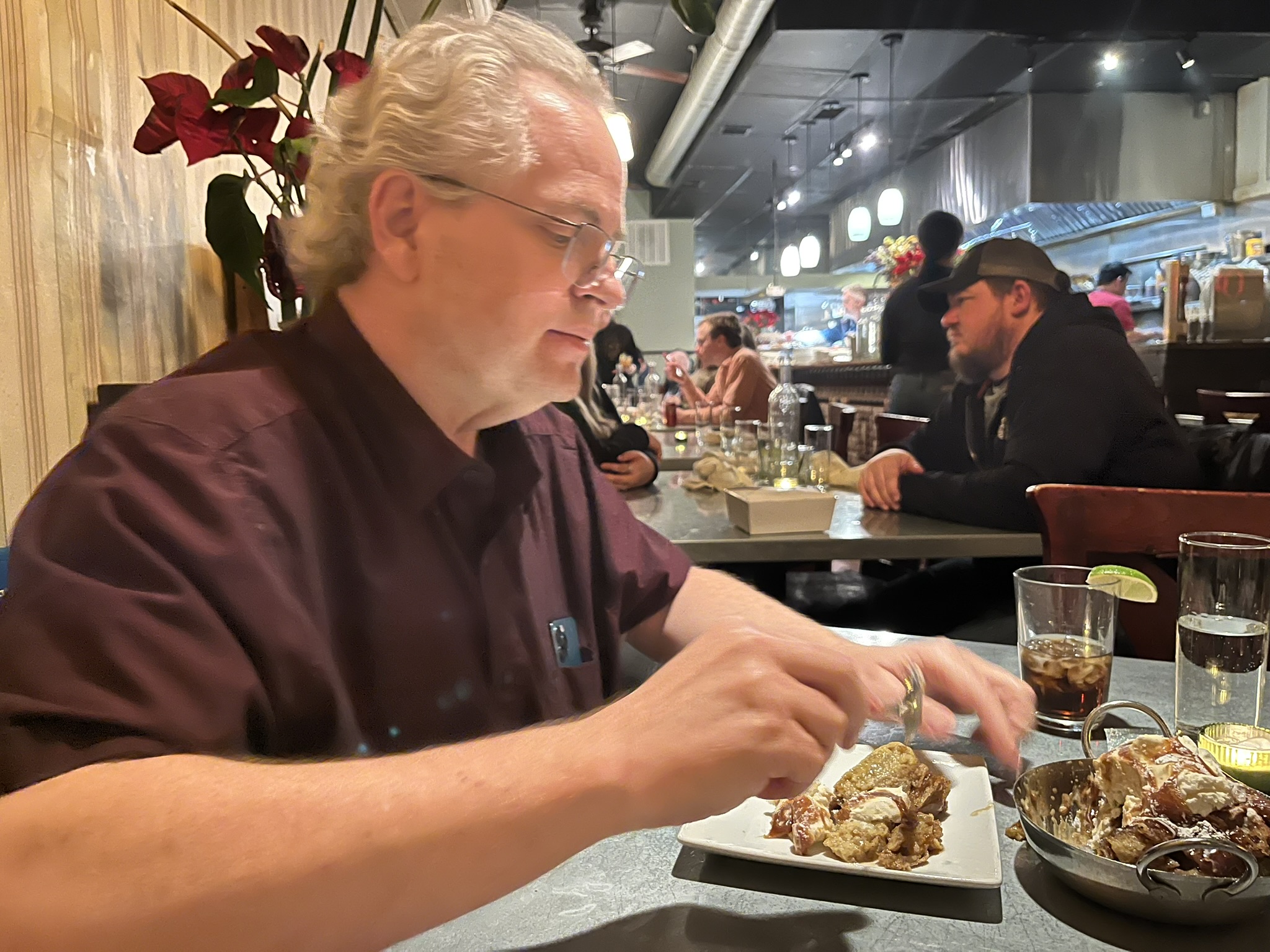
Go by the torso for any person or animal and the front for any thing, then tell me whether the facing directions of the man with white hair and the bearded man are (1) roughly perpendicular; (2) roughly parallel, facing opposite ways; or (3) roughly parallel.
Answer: roughly parallel, facing opposite ways

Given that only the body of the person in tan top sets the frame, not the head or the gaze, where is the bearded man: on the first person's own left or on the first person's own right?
on the first person's own left

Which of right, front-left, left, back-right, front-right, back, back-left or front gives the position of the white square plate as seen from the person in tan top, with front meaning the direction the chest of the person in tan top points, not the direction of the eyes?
left

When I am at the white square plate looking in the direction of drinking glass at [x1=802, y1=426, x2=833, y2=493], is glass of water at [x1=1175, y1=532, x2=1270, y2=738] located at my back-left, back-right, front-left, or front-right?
front-right

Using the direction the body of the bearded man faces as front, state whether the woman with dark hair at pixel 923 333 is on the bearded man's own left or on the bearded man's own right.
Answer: on the bearded man's own right

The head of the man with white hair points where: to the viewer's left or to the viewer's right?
to the viewer's right

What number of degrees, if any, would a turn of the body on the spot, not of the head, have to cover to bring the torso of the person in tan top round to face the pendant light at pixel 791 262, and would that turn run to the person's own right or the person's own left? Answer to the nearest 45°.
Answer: approximately 90° to the person's own right

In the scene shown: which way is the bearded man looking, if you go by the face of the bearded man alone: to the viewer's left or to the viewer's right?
to the viewer's left

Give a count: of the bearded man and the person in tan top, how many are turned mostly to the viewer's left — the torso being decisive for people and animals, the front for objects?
2

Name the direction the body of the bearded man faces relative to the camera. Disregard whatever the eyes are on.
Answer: to the viewer's left

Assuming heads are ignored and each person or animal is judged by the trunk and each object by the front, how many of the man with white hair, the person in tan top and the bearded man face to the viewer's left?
2

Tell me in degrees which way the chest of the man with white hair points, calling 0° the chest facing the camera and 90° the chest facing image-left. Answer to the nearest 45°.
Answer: approximately 315°

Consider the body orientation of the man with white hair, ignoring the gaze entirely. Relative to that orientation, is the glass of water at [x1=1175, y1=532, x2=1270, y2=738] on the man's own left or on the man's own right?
on the man's own left
